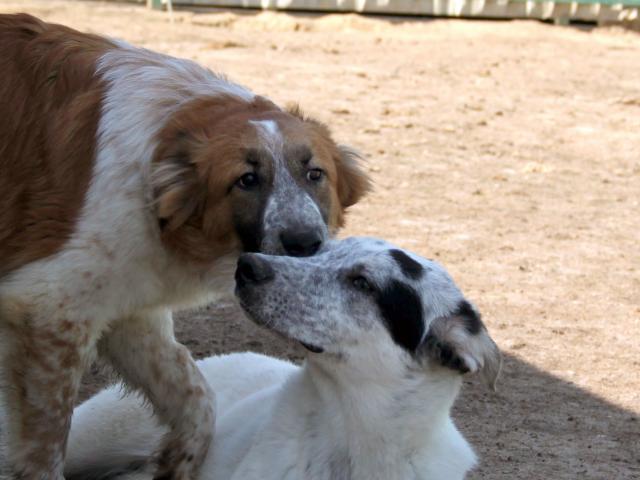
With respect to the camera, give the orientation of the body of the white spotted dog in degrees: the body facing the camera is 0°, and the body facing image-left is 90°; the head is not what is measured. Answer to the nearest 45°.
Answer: approximately 315°

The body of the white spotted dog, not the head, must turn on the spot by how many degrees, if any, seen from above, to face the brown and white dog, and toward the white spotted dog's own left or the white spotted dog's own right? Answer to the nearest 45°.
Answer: approximately 180°

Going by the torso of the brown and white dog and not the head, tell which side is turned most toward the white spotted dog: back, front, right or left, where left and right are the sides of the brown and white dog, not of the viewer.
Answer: front

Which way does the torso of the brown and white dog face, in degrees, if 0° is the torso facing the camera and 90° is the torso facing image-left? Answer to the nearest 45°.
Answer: approximately 315°

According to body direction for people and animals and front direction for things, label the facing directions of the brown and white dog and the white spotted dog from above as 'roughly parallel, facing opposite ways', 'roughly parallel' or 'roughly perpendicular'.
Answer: roughly parallel

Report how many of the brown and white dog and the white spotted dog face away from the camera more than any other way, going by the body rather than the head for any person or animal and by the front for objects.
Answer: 0
